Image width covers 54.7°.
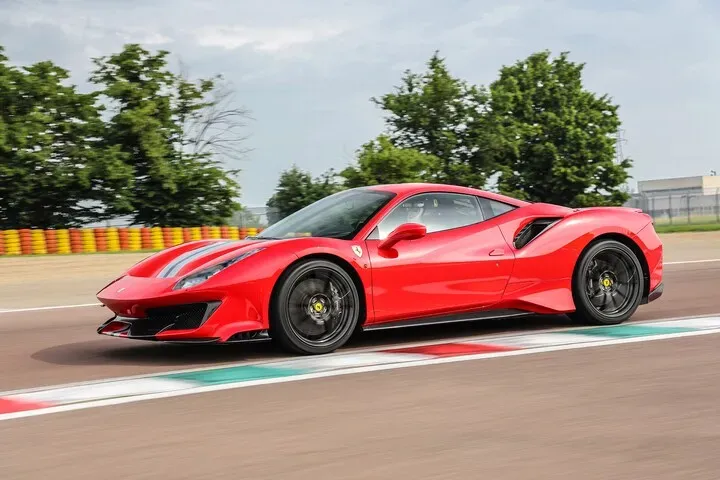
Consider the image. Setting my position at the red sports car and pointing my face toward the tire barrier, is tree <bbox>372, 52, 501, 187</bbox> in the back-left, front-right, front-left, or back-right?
front-right

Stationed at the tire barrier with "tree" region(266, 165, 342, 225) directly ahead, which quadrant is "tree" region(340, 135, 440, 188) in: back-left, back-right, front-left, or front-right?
front-right

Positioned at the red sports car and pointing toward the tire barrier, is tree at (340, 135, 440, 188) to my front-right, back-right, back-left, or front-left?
front-right

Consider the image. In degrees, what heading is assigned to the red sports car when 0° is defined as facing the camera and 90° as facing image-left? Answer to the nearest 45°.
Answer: approximately 45°

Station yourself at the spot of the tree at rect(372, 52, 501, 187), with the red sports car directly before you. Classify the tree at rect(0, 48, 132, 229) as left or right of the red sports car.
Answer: right

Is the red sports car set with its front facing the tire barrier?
no

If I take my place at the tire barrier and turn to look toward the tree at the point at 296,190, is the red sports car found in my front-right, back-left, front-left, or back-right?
back-right
